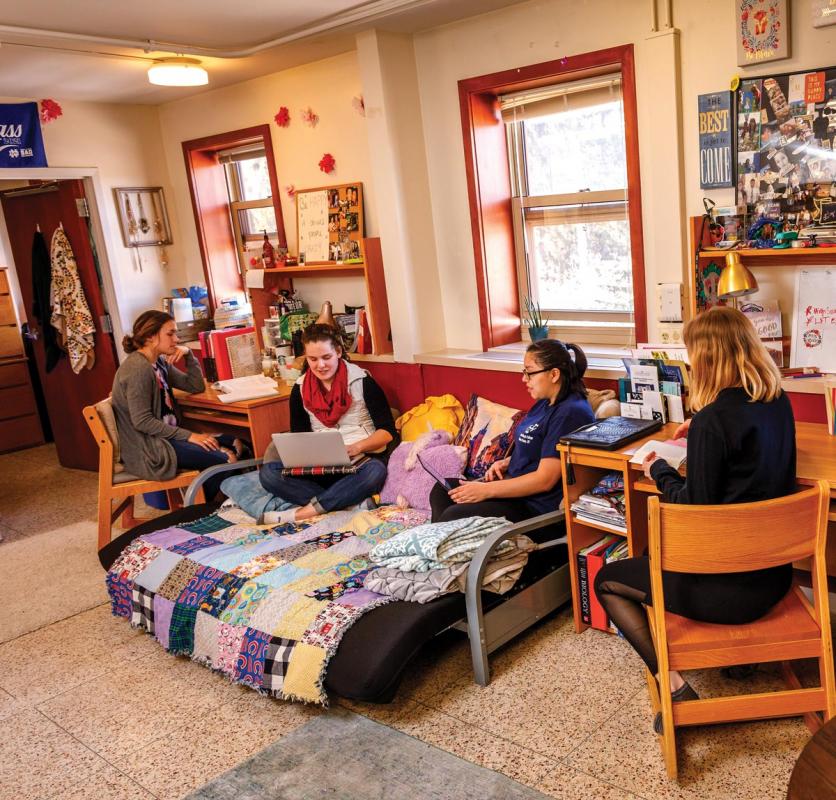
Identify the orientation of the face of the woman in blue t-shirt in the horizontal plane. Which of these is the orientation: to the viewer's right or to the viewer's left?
to the viewer's left

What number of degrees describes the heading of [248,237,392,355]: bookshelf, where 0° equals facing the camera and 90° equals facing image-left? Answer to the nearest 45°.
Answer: approximately 45°

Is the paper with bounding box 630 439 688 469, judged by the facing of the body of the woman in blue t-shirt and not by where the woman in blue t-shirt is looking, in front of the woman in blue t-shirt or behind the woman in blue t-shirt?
behind

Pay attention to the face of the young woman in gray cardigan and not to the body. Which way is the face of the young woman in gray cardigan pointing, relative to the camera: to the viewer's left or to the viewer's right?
to the viewer's right

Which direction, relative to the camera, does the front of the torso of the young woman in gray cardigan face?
to the viewer's right

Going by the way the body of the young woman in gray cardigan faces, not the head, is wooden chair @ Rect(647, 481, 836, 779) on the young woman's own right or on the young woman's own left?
on the young woman's own right

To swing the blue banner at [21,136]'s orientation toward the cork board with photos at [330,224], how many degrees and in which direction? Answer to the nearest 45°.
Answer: approximately 45° to its left

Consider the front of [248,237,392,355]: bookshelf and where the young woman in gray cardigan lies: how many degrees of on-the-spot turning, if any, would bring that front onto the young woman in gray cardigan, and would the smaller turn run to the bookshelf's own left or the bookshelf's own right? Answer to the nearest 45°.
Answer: approximately 45° to the bookshelf's own right

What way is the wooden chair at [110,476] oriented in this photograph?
to the viewer's right
